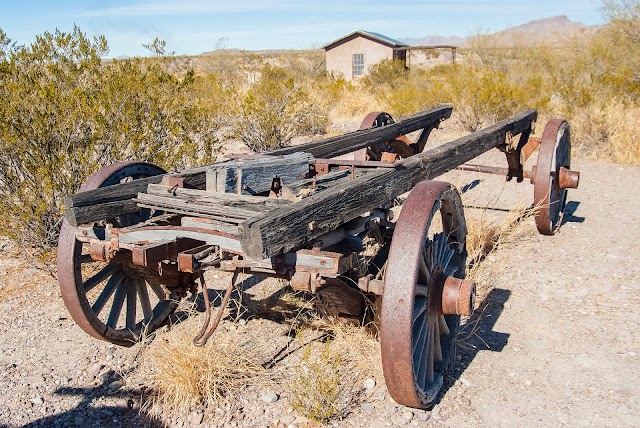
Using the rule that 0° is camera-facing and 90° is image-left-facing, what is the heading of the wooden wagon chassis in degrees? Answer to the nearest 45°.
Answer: approximately 45°

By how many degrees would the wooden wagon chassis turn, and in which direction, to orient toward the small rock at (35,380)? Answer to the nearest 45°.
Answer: approximately 45° to its right

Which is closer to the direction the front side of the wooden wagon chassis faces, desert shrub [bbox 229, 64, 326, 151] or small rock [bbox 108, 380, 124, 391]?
the small rock

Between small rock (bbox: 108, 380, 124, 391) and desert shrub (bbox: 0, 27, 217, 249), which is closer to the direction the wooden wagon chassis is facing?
the small rock

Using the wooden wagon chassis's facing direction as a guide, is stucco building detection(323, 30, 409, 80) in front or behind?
behind
